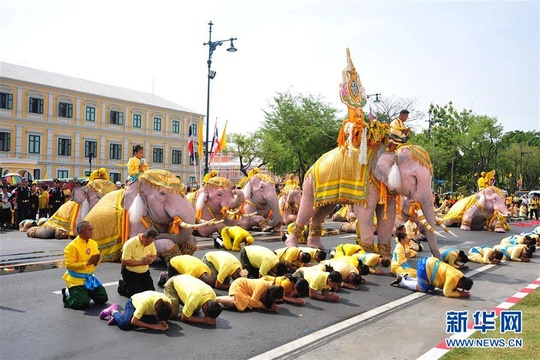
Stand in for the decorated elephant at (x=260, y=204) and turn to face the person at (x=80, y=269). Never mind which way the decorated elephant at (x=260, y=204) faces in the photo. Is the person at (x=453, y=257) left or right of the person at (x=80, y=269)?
left

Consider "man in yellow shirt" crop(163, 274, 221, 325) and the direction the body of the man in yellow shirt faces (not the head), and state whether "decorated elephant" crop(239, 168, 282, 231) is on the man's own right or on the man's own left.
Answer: on the man's own left

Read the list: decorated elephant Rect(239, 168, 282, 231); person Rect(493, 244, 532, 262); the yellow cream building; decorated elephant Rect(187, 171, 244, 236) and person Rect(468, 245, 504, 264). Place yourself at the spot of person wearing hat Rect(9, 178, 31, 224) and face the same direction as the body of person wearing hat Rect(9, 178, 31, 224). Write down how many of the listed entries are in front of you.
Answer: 4

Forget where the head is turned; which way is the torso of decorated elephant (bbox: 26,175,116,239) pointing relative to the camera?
to the viewer's right

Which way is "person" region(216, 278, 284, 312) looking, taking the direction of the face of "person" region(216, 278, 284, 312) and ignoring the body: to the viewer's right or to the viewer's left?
to the viewer's right

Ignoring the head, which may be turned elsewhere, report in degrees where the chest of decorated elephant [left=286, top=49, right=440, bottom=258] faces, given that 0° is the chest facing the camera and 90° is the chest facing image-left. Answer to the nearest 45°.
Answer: approximately 315°
